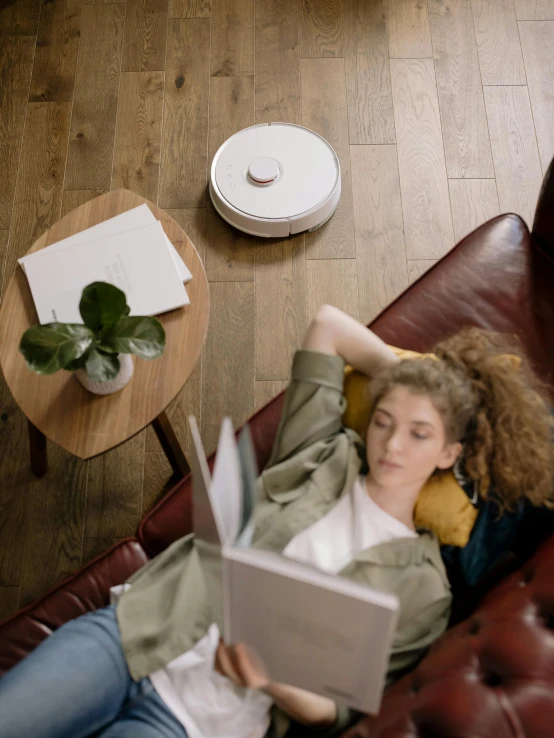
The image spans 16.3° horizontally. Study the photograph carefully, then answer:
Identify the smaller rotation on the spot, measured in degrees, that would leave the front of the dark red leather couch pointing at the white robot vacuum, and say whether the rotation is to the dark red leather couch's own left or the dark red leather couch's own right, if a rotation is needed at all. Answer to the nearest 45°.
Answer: approximately 45° to the dark red leather couch's own right

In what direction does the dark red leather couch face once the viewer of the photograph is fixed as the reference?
facing away from the viewer and to the left of the viewer
